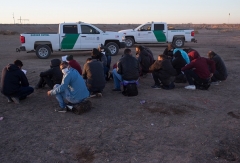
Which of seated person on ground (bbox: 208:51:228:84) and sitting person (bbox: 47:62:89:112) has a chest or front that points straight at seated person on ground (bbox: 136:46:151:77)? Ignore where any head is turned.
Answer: seated person on ground (bbox: 208:51:228:84)

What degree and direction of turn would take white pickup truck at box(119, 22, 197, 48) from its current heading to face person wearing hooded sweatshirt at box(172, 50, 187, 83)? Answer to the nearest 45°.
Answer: approximately 90° to its left

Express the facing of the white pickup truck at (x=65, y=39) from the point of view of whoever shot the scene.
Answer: facing to the right of the viewer

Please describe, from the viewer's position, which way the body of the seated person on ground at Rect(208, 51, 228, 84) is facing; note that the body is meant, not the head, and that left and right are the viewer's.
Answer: facing to the left of the viewer

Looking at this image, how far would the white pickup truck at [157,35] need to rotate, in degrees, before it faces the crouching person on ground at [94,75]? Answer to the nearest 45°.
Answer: approximately 90° to its left

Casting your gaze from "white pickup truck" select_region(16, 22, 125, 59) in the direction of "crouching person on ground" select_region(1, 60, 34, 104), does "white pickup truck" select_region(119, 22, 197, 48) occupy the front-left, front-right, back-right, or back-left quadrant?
back-left

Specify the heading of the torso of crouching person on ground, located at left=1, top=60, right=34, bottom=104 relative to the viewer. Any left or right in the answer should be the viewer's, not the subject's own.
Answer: facing away from the viewer and to the right of the viewer

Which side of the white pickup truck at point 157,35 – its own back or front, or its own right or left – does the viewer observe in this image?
left
